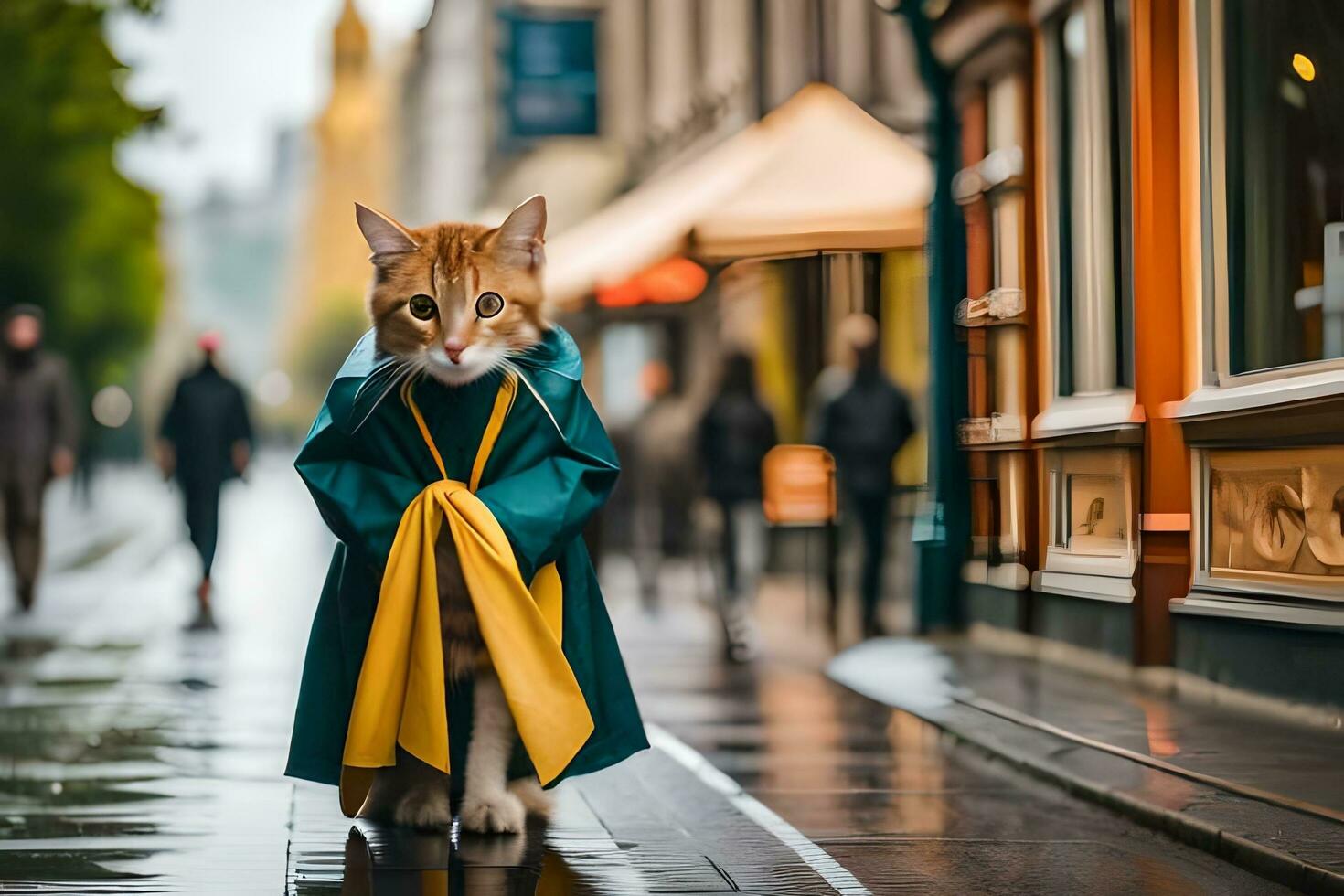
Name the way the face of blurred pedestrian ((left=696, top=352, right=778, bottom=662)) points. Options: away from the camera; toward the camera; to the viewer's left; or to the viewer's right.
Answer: away from the camera

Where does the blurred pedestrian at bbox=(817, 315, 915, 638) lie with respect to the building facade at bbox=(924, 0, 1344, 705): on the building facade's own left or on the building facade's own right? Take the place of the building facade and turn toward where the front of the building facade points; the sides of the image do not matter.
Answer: on the building facade's own right

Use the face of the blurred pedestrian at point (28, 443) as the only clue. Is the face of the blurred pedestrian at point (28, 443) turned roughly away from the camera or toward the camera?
toward the camera

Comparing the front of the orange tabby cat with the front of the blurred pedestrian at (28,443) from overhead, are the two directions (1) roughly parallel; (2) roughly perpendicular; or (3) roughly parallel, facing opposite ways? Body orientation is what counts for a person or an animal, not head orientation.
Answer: roughly parallel

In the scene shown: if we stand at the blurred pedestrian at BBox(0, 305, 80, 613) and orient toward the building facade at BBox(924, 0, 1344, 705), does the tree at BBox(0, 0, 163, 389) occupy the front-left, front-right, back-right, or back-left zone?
back-left

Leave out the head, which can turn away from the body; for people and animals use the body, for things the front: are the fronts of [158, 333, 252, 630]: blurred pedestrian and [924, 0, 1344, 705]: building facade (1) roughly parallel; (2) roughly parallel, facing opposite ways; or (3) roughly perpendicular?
roughly perpendicular

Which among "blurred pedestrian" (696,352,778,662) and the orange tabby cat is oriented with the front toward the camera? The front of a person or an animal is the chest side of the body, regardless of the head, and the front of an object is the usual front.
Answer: the orange tabby cat

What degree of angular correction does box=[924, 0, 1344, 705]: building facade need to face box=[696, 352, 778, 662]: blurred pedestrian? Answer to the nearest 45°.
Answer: approximately 90° to its right

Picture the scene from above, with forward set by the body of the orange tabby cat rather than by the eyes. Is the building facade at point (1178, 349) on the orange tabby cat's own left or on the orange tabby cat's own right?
on the orange tabby cat's own left

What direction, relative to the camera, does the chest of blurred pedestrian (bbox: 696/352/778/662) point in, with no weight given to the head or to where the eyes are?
away from the camera

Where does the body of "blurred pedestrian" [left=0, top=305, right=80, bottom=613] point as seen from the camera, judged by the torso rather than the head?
toward the camera

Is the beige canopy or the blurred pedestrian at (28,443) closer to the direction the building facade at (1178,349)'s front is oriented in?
the blurred pedestrian

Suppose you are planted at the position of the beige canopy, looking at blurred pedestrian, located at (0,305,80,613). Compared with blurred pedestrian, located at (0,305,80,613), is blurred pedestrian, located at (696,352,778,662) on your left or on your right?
left
